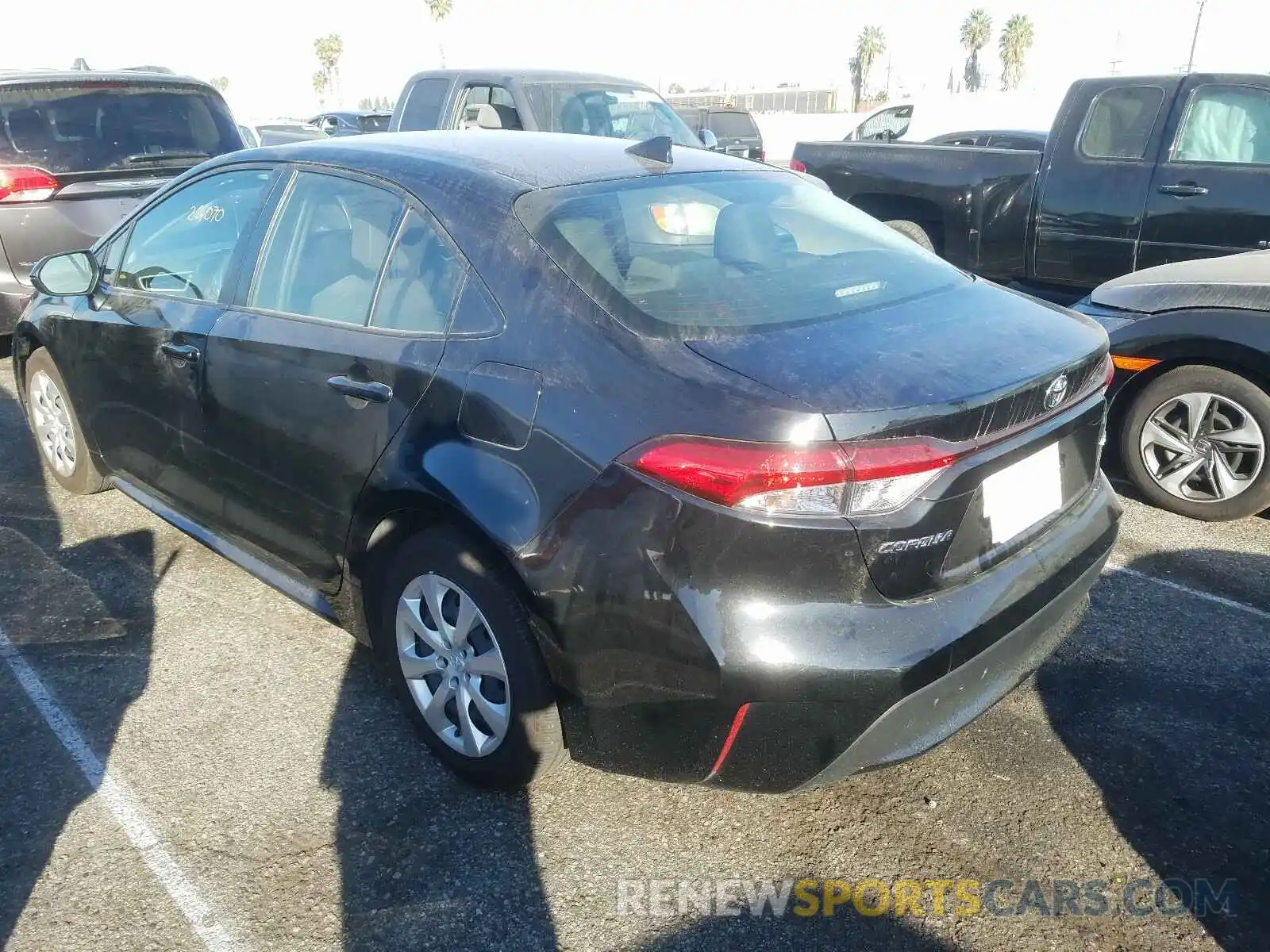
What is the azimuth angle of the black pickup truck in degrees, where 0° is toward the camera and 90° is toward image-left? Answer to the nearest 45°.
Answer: approximately 270°

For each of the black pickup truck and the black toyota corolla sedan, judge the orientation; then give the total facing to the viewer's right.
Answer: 1

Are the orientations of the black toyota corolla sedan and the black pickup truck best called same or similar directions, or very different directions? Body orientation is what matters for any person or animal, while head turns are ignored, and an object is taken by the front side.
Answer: very different directions

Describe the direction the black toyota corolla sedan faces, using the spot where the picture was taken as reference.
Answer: facing away from the viewer and to the left of the viewer

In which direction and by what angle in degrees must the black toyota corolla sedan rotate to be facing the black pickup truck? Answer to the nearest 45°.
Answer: approximately 90° to its right

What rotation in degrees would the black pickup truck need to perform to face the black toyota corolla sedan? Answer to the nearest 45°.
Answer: approximately 90° to its right

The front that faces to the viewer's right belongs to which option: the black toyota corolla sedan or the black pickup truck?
the black pickup truck
